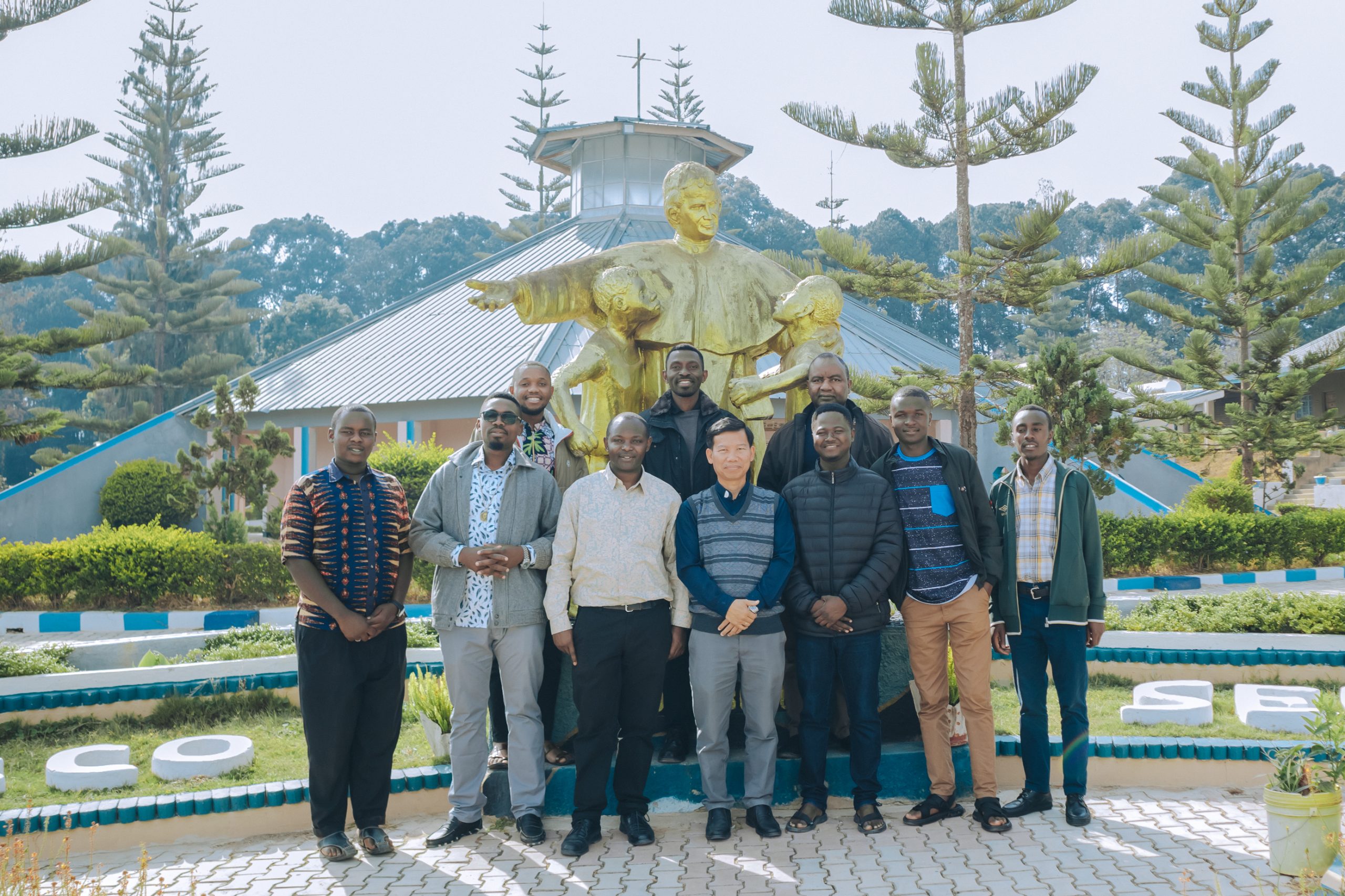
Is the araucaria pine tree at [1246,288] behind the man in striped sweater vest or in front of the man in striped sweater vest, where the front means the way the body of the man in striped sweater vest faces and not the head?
behind

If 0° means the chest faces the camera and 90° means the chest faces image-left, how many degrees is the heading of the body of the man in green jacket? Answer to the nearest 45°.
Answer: approximately 0°

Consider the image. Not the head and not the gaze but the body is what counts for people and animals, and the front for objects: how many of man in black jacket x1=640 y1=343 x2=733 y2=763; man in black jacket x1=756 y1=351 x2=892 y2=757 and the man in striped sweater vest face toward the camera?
3

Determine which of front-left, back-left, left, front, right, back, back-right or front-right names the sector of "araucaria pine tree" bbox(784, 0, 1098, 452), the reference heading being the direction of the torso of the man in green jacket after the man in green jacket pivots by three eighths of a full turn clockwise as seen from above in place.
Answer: front-right

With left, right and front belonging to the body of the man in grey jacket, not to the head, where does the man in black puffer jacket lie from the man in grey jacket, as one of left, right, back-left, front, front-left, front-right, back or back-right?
left

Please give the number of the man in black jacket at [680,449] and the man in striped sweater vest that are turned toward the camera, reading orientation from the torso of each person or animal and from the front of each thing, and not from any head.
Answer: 2

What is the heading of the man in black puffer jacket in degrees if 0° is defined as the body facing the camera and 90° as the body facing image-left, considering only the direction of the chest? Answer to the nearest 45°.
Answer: approximately 0°

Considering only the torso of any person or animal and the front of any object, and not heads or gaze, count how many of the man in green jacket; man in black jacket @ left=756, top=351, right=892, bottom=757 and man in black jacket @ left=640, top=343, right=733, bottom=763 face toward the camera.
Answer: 3
